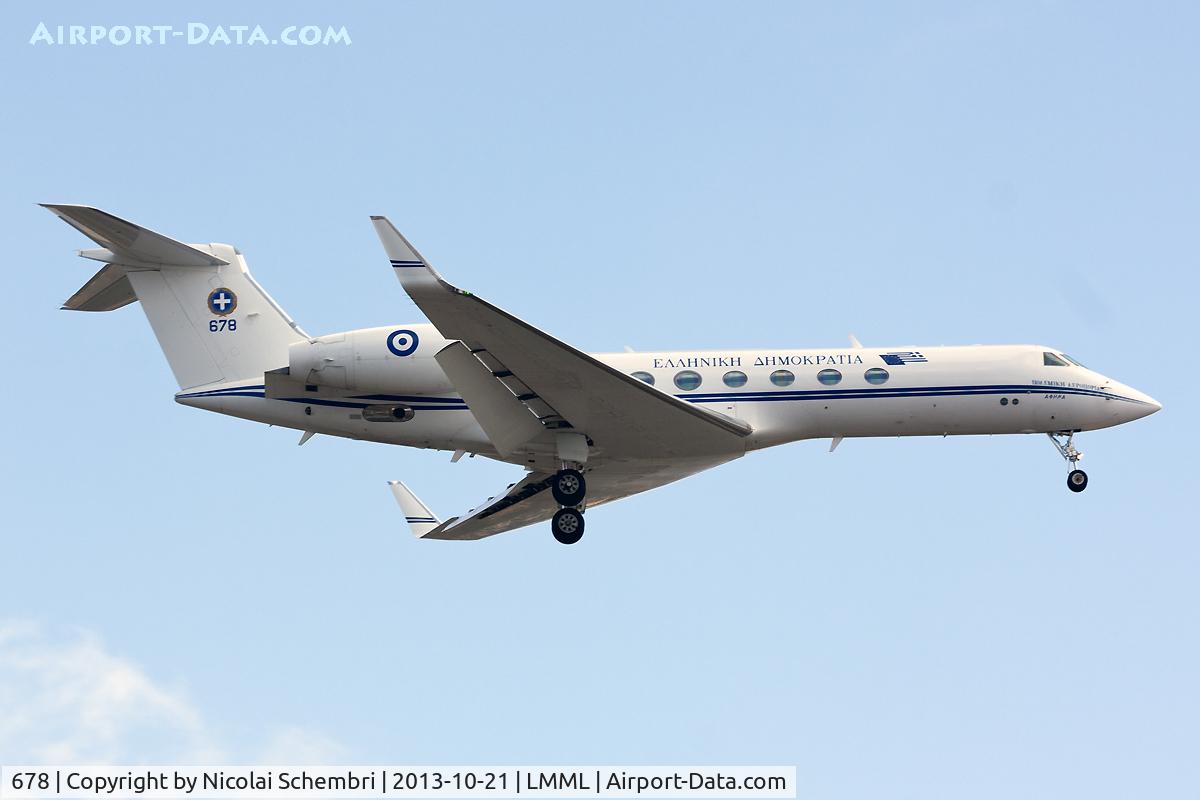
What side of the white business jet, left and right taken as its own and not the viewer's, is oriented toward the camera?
right
